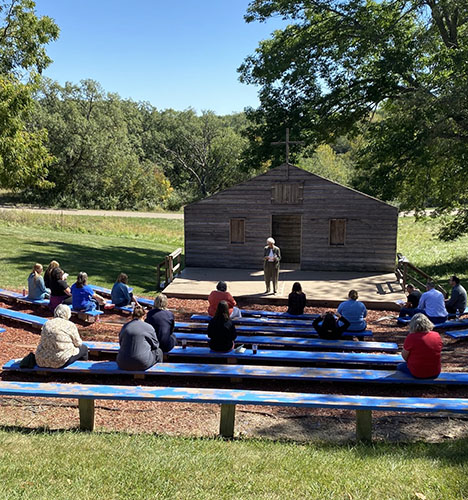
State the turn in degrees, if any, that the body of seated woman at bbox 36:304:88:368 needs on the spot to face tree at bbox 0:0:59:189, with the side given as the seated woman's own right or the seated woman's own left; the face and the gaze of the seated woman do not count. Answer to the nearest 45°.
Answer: approximately 45° to the seated woman's own left

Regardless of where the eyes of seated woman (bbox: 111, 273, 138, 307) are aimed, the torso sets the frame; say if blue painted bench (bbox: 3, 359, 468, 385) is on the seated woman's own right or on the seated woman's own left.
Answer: on the seated woman's own right

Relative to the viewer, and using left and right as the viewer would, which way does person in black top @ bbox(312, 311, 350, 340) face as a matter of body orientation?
facing away from the viewer

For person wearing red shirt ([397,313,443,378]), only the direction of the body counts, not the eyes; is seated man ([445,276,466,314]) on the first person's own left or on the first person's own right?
on the first person's own right

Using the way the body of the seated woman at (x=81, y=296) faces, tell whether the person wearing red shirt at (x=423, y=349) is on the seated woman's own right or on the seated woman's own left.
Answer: on the seated woman's own right

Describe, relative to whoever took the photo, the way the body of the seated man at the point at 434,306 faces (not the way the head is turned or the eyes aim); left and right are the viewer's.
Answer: facing away from the viewer and to the left of the viewer

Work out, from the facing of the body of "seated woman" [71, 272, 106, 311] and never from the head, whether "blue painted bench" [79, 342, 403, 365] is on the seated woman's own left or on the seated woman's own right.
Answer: on the seated woman's own right

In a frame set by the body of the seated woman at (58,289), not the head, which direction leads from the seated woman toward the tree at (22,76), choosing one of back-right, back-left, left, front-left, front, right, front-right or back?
front-left

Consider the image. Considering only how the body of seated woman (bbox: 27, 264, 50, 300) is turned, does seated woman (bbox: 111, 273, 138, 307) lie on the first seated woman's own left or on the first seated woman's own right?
on the first seated woman's own right

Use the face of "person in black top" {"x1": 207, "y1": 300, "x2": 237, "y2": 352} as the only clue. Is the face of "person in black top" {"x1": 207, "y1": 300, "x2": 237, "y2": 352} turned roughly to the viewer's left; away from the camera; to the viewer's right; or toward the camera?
away from the camera

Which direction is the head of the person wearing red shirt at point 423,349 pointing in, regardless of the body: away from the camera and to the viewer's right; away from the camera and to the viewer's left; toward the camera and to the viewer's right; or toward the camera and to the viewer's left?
away from the camera and to the viewer's left

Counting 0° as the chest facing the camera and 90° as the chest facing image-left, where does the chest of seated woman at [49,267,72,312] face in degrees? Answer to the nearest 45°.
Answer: approximately 225°

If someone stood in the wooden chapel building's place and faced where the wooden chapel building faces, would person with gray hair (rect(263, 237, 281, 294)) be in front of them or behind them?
in front

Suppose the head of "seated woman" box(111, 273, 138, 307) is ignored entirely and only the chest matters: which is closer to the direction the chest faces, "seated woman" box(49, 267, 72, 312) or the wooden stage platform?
the wooden stage platform

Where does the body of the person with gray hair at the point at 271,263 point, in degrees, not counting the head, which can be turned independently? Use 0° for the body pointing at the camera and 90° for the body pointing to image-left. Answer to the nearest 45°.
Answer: approximately 0°

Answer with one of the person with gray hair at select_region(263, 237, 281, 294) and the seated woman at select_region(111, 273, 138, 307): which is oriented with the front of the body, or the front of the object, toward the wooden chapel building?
the seated woman

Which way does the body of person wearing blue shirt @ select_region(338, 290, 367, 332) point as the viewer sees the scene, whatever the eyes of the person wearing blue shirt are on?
away from the camera

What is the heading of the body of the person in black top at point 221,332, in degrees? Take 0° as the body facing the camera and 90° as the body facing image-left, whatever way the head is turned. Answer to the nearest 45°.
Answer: approximately 180°
